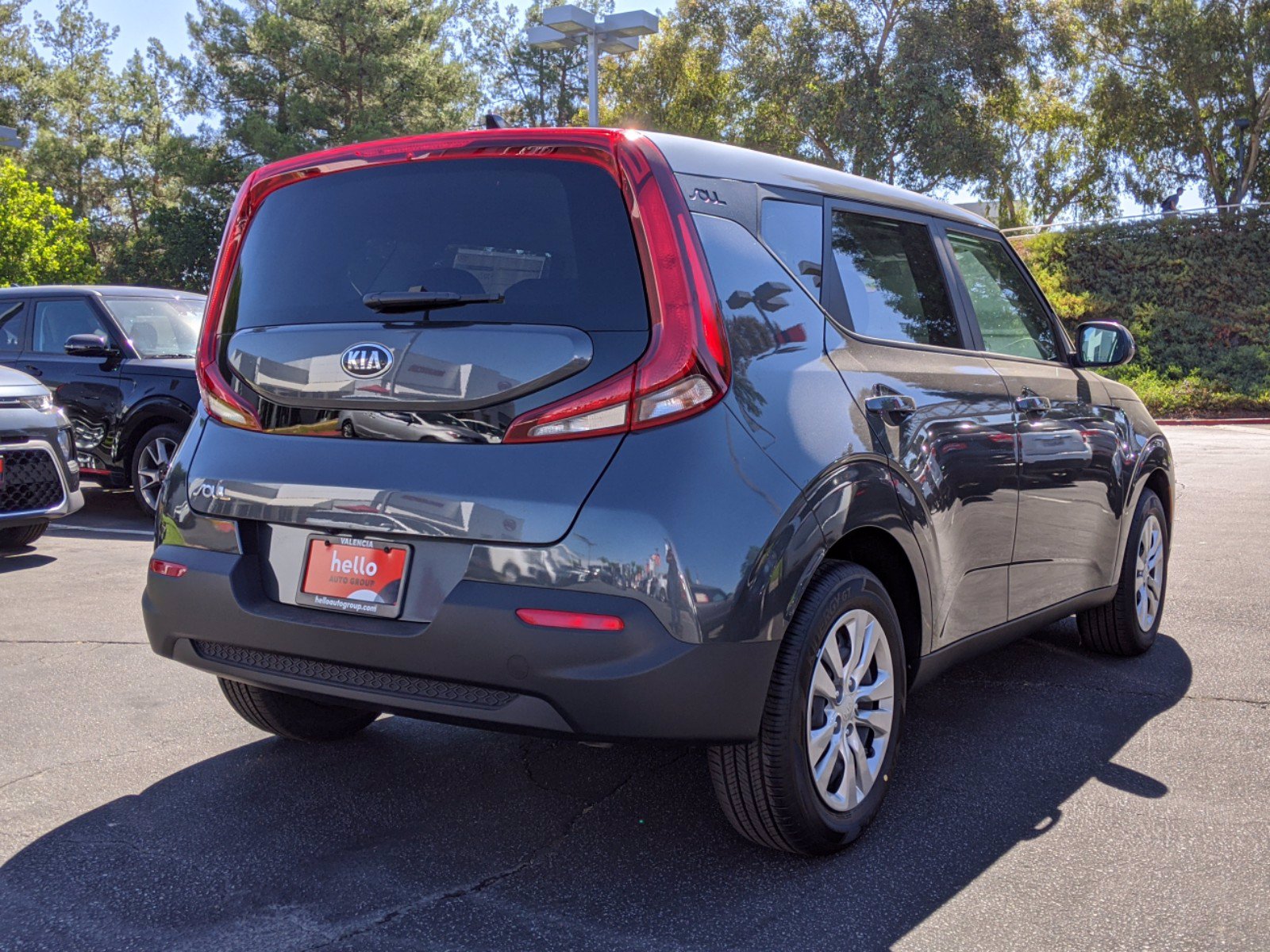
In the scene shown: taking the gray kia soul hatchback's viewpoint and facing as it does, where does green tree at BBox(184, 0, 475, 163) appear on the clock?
The green tree is roughly at 10 o'clock from the gray kia soul hatchback.

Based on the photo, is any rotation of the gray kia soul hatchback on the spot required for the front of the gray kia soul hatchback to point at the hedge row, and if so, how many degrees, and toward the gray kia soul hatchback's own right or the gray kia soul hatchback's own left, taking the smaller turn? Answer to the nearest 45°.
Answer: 0° — it already faces it

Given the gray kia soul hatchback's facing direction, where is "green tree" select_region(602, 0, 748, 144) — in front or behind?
in front

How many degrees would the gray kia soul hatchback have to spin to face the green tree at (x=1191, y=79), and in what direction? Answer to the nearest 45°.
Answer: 0° — it already faces it

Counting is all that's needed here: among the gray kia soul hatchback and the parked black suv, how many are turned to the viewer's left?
0

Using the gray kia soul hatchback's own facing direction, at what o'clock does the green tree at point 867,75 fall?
The green tree is roughly at 11 o'clock from the gray kia soul hatchback.

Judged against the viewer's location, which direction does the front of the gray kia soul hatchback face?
facing away from the viewer and to the right of the viewer

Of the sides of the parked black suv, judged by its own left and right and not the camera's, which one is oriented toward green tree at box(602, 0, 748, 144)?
left

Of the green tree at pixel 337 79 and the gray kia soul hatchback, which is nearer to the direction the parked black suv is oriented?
the gray kia soul hatchback

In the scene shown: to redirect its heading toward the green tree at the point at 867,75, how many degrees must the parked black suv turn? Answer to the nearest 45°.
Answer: approximately 90° to its left

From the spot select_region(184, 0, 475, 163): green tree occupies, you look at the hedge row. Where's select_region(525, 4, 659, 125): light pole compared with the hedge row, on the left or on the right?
right

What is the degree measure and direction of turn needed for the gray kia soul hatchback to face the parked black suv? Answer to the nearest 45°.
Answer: approximately 90° to its left
